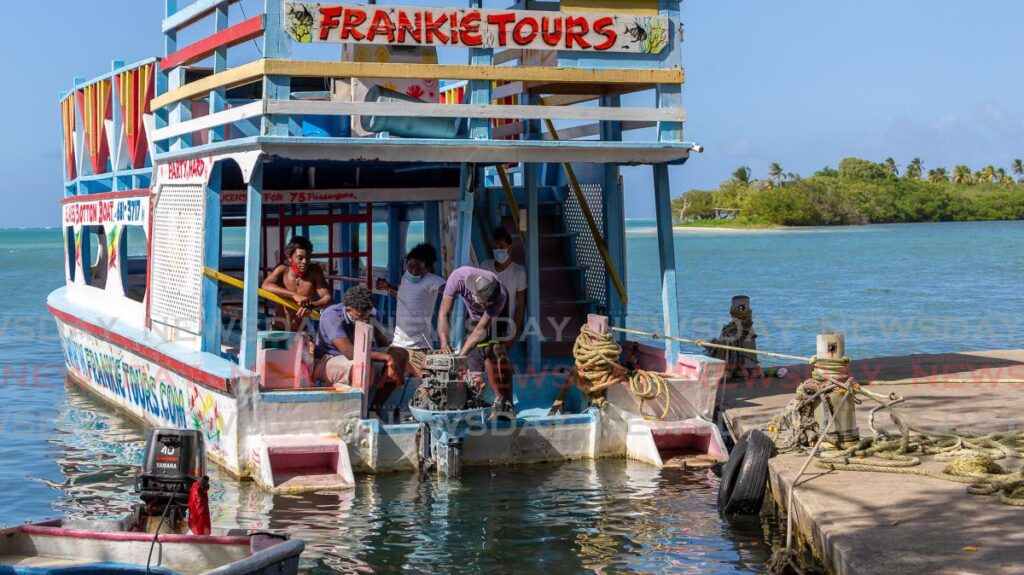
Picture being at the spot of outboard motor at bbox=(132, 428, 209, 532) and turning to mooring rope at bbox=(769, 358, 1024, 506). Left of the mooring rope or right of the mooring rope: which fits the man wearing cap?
left

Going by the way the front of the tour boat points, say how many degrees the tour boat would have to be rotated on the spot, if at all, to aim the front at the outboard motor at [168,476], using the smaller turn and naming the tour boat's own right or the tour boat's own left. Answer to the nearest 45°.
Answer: approximately 135° to the tour boat's own left

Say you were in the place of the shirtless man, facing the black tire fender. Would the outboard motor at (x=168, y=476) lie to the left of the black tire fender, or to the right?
right

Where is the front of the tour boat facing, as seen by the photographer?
facing away from the viewer and to the left of the viewer

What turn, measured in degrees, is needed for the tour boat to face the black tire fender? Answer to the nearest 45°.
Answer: approximately 180°

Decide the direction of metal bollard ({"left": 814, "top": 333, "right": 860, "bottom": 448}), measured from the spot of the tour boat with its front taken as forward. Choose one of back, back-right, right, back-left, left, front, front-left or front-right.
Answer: back
